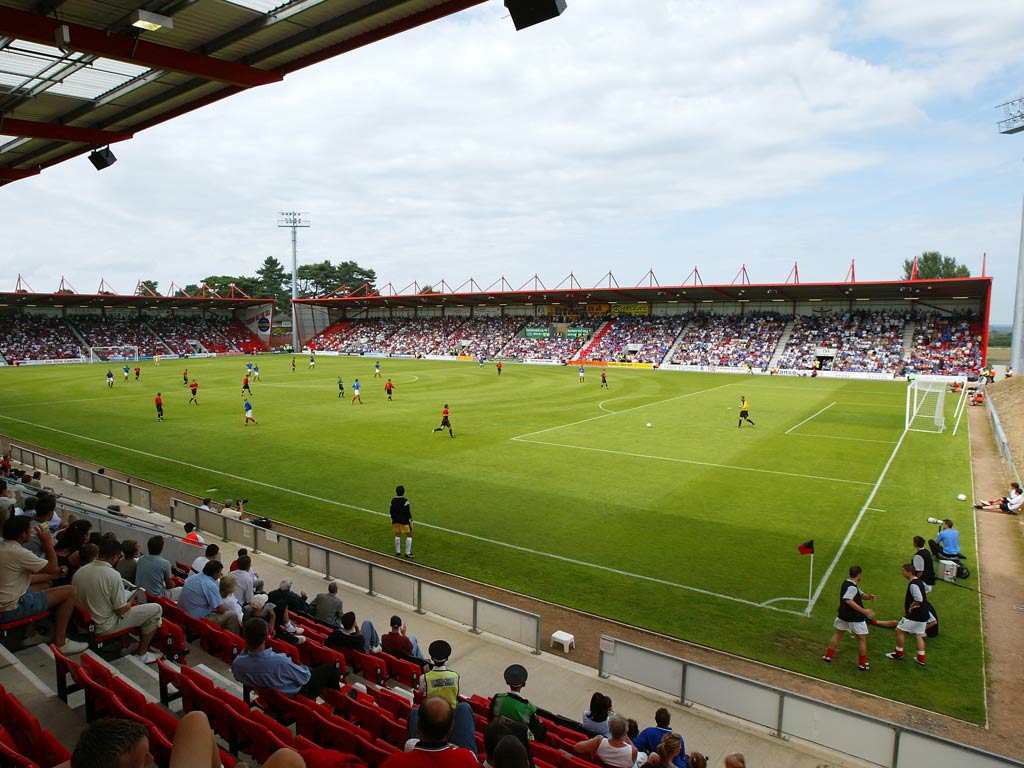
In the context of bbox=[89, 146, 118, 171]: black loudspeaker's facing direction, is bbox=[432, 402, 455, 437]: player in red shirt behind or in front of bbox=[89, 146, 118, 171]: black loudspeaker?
behind

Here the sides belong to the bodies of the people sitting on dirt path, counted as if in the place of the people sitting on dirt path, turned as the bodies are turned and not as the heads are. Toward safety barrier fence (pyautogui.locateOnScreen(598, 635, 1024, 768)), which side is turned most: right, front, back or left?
left

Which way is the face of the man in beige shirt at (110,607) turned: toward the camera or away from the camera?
away from the camera

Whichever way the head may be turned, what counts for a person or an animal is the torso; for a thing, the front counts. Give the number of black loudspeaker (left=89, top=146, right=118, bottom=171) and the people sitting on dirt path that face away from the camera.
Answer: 0

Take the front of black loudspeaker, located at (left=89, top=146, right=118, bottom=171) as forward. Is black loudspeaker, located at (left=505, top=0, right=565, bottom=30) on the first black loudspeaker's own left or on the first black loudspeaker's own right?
on the first black loudspeaker's own left

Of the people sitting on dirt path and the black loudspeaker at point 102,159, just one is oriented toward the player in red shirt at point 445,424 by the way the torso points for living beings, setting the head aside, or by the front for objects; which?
the people sitting on dirt path

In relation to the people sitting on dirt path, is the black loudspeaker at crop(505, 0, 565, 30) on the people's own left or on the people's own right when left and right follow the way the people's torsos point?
on the people's own left

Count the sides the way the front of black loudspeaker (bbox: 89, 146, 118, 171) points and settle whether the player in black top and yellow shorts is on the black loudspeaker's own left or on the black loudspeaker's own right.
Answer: on the black loudspeaker's own left

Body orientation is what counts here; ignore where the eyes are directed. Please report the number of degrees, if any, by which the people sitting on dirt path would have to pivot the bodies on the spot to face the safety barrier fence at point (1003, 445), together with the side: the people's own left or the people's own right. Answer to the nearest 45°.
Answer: approximately 90° to the people's own right

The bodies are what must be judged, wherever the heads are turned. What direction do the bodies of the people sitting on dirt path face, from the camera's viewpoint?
to the viewer's left

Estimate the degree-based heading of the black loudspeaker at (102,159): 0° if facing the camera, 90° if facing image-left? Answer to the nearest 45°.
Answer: approximately 45°

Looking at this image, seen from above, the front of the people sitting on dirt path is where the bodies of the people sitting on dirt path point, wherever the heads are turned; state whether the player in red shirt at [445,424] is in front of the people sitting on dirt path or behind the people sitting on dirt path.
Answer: in front
